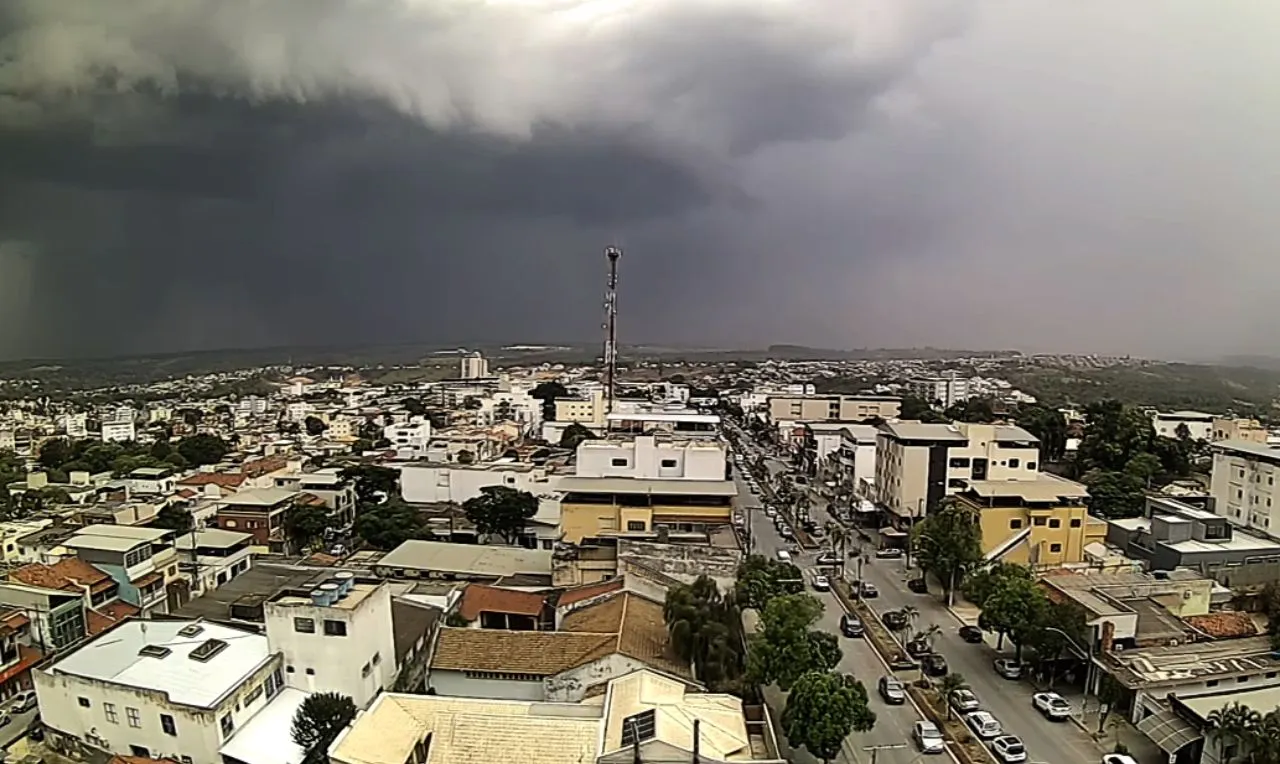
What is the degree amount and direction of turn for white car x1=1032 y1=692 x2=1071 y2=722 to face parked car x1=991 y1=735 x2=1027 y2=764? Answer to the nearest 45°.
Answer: approximately 135° to its left

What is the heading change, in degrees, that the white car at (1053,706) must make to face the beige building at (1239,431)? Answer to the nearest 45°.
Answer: approximately 45° to its right

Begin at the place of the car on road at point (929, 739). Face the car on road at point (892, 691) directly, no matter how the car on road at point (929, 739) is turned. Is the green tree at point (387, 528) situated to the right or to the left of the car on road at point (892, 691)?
left

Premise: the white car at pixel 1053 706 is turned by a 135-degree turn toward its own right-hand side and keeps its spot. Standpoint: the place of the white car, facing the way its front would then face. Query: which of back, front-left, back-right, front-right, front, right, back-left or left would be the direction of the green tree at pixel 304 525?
back

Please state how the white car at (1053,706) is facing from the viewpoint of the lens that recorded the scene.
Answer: facing away from the viewer and to the left of the viewer

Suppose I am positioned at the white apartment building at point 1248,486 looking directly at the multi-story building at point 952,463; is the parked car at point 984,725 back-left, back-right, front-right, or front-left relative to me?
front-left

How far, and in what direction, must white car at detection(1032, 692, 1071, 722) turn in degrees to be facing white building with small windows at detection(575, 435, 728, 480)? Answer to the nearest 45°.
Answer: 0° — it already faces it

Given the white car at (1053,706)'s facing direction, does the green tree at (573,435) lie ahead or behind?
ahead

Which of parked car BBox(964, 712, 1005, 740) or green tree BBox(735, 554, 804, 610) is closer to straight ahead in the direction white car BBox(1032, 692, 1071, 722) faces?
the green tree

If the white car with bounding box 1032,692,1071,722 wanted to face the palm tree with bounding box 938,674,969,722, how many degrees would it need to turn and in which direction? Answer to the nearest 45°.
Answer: approximately 90° to its left

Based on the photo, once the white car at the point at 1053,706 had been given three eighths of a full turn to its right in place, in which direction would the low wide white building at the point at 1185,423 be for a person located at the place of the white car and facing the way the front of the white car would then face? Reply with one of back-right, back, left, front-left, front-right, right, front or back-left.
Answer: left

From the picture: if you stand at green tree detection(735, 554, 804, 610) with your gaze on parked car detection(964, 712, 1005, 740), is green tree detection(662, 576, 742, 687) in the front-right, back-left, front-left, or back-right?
front-right

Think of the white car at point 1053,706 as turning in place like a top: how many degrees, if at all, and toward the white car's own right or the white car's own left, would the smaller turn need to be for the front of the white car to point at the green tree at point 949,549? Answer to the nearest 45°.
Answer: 0° — it already faces it

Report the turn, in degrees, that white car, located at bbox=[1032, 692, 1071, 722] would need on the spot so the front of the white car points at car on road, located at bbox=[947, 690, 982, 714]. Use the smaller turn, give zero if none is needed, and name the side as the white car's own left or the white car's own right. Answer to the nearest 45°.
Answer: approximately 45° to the white car's own left
